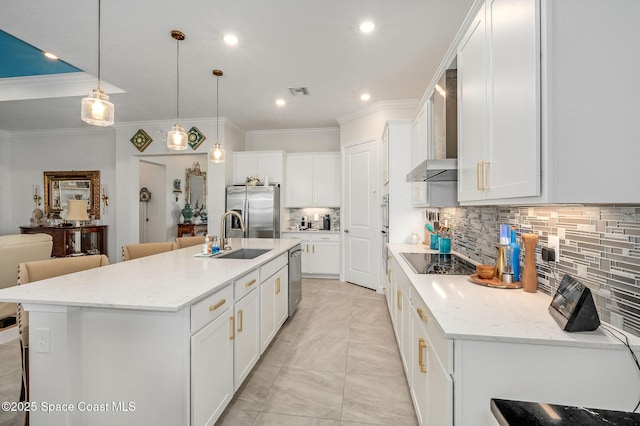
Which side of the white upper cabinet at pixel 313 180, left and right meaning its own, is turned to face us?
front

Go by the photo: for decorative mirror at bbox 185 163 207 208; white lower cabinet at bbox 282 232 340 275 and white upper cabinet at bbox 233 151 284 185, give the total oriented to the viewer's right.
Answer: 0

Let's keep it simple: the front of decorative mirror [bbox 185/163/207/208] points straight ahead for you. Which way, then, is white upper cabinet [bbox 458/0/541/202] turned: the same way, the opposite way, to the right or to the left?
to the right

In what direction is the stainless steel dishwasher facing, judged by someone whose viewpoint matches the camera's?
facing to the right of the viewer

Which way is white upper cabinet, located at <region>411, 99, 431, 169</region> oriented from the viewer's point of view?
to the viewer's left

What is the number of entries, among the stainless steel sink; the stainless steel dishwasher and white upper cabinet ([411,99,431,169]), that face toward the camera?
0

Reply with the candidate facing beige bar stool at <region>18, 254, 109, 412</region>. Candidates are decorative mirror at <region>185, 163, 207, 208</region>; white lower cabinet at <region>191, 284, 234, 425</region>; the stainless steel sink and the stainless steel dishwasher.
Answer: the decorative mirror

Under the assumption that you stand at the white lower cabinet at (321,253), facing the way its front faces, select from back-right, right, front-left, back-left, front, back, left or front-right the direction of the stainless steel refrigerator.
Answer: right

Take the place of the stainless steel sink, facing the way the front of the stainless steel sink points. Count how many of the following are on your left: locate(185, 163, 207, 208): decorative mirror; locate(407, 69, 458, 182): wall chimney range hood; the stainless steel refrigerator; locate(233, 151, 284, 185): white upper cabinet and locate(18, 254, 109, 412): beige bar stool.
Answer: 3

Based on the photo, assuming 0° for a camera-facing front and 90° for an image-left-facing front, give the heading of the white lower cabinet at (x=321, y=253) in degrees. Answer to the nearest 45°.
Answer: approximately 0°

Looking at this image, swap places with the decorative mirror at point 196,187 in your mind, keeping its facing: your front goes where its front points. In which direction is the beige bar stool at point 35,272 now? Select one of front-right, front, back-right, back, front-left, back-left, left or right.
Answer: front

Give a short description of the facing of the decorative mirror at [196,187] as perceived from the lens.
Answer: facing the viewer

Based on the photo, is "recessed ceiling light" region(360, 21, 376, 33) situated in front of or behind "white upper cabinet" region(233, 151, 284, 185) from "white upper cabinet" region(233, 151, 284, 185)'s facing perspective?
in front

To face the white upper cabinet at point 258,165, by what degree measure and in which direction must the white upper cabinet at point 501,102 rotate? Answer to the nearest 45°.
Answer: approximately 90° to its right
